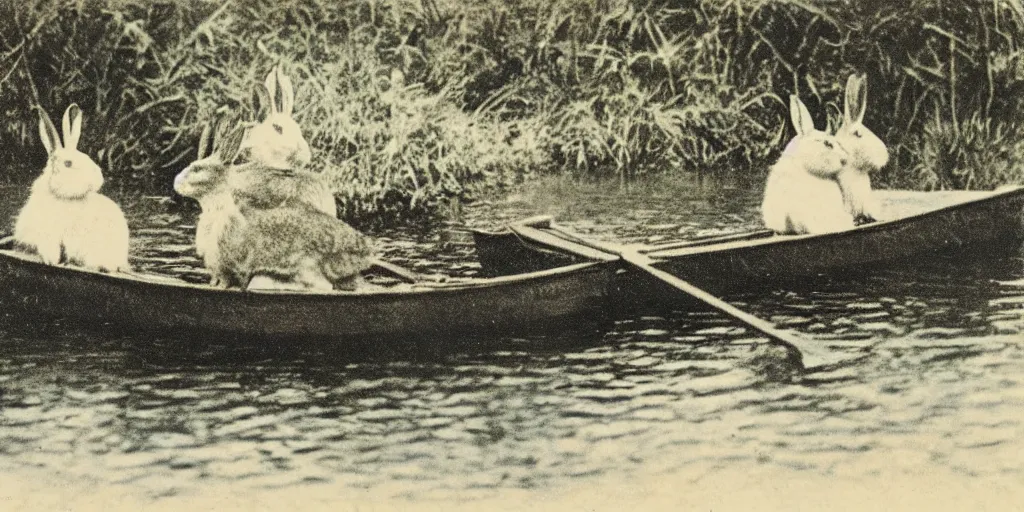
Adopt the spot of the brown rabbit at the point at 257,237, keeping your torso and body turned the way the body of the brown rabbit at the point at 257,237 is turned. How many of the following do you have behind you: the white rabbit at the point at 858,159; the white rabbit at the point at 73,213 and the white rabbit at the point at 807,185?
2

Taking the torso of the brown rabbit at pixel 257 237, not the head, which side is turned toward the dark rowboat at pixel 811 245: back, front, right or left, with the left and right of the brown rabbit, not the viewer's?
back

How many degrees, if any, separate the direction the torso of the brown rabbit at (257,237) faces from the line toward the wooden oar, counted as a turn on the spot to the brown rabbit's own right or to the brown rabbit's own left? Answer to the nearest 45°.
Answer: approximately 180°

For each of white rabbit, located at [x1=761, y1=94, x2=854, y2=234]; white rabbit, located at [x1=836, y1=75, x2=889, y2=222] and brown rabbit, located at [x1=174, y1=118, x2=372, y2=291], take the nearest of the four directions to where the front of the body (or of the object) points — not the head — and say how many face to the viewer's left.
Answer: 1

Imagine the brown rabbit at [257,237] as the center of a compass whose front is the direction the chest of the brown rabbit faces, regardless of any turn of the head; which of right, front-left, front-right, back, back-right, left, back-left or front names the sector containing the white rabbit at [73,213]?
front-right

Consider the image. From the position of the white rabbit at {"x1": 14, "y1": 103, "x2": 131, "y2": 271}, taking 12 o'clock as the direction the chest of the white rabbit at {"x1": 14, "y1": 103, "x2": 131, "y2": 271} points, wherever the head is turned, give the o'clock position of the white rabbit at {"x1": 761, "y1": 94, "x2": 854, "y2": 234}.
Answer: the white rabbit at {"x1": 761, "y1": 94, "x2": 854, "y2": 234} is roughly at 8 o'clock from the white rabbit at {"x1": 14, "y1": 103, "x2": 131, "y2": 271}.

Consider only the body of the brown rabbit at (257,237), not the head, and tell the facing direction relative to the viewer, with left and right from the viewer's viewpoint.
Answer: facing to the left of the viewer
